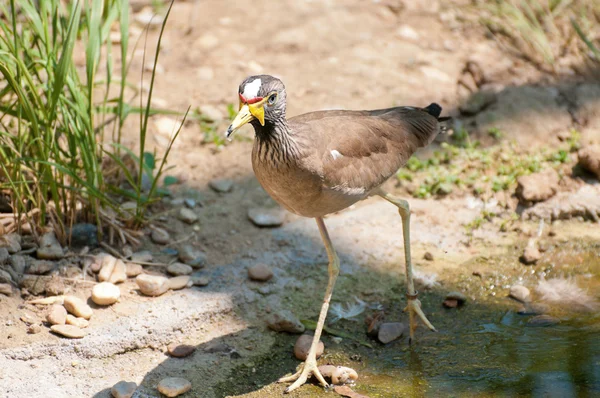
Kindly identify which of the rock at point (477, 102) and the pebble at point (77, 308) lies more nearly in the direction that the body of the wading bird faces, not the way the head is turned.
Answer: the pebble

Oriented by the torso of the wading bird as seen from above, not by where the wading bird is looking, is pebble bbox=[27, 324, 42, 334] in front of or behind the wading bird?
in front

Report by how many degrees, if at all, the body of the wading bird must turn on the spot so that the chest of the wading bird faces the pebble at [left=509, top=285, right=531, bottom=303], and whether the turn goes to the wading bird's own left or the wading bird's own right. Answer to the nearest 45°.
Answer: approximately 135° to the wading bird's own left

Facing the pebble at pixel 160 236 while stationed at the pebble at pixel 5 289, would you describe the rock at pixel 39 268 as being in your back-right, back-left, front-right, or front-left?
front-left

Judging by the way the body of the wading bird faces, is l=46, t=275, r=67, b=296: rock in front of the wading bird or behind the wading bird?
in front

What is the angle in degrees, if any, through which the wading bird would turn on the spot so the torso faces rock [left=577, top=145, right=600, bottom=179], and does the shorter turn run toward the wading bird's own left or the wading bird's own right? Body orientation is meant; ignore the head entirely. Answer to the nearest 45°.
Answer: approximately 180°

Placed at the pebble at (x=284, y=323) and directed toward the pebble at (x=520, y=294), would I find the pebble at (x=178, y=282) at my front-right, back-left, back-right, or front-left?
back-left

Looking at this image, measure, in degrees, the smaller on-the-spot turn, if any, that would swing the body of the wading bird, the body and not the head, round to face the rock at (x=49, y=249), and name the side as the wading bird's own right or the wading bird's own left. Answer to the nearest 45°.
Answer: approximately 45° to the wading bird's own right

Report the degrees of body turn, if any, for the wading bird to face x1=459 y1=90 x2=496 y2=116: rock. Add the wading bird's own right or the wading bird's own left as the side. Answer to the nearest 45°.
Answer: approximately 180°

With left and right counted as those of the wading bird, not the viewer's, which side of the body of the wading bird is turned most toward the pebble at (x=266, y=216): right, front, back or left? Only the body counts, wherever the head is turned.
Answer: right

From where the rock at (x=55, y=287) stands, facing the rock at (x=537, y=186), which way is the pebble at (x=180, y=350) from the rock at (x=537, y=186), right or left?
right

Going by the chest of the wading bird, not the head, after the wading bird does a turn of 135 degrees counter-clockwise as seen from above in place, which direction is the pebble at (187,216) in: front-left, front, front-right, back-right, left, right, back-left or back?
back-left

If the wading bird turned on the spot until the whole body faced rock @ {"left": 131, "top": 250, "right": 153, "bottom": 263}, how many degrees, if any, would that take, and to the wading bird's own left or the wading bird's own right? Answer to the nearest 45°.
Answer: approximately 45° to the wading bird's own right

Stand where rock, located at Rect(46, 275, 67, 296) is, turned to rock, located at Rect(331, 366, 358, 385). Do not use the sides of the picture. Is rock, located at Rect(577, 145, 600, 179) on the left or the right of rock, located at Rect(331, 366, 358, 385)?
left

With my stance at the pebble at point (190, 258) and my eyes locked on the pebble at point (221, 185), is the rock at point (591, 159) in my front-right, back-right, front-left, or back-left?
front-right

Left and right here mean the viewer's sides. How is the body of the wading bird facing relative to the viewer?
facing the viewer and to the left of the viewer

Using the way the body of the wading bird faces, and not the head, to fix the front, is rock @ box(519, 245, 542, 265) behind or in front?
behind

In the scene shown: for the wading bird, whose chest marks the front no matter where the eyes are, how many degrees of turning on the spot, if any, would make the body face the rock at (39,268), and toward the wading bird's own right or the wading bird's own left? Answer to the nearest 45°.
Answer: approximately 45° to the wading bird's own right

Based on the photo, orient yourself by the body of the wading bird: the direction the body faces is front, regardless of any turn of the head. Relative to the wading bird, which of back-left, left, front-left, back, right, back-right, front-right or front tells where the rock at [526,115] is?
back

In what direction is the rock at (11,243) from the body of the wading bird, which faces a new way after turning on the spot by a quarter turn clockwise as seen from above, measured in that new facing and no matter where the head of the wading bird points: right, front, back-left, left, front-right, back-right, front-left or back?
front-left
